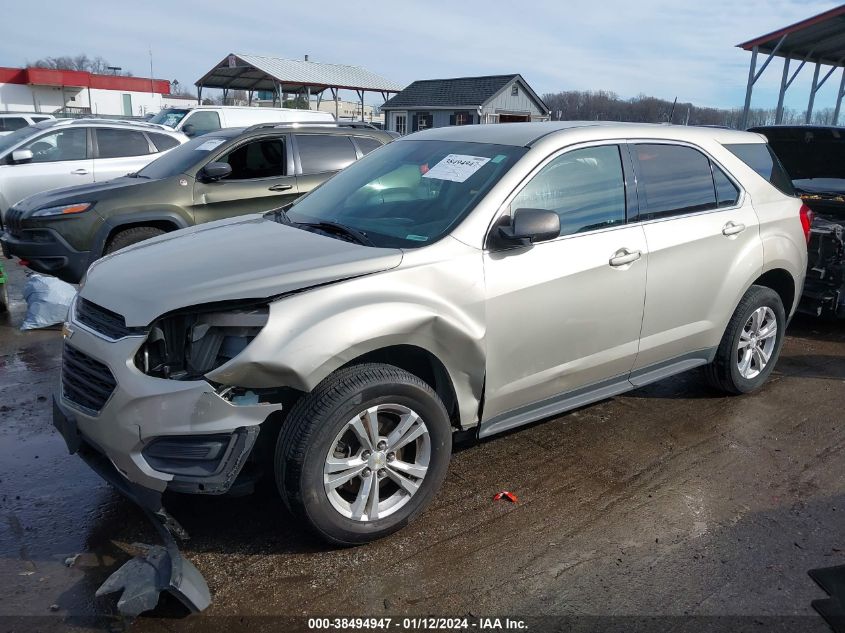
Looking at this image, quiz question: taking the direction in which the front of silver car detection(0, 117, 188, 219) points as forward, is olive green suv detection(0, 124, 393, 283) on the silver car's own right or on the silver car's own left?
on the silver car's own left

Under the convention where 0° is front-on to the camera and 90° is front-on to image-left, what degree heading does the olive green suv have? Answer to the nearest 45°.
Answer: approximately 45°

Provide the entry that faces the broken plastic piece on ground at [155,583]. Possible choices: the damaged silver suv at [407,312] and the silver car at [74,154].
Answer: the damaged silver suv

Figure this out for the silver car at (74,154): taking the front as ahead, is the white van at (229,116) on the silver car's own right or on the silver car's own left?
on the silver car's own right

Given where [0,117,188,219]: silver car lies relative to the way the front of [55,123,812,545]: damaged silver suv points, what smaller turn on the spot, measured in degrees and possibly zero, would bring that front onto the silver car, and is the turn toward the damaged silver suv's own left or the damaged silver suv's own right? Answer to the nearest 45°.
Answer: approximately 90° to the damaged silver suv's own right

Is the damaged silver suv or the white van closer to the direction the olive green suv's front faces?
the damaged silver suv

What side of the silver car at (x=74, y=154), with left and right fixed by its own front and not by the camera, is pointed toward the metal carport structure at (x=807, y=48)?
back

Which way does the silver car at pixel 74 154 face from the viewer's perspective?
to the viewer's left

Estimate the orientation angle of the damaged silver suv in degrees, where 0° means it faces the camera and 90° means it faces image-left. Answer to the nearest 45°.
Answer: approximately 45°

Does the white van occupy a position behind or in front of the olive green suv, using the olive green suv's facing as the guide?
behind

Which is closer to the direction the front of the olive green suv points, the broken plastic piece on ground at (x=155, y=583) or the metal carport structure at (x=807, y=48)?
the broken plastic piece on ground
